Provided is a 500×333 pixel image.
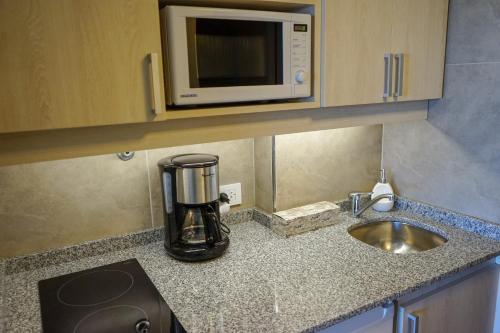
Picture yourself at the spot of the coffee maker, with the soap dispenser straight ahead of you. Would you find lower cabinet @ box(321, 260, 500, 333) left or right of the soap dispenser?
right

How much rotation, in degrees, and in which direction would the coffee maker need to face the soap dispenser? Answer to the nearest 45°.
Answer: approximately 45° to its left

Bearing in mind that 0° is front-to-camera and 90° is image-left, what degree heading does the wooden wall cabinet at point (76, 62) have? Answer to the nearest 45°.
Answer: approximately 0°

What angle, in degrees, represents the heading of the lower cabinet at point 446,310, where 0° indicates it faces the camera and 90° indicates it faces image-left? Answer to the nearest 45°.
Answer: approximately 315°

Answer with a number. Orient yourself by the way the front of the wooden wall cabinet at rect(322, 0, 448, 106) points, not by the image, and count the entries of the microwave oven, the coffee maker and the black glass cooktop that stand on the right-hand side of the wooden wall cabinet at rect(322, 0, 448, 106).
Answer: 3
